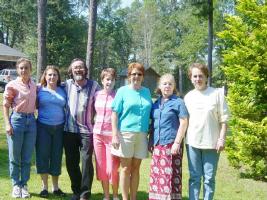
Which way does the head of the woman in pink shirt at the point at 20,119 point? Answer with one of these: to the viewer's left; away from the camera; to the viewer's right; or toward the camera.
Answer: toward the camera

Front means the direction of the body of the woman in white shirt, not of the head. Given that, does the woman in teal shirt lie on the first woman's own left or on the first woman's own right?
on the first woman's own right

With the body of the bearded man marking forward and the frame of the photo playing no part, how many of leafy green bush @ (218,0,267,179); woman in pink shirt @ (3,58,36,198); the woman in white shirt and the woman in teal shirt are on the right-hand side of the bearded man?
1

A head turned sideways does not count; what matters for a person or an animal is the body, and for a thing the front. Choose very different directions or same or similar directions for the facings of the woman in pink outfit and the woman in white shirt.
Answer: same or similar directions

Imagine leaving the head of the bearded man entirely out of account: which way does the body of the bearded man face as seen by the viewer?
toward the camera

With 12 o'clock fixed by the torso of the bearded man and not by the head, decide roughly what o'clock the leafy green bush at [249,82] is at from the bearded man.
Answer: The leafy green bush is roughly at 8 o'clock from the bearded man.

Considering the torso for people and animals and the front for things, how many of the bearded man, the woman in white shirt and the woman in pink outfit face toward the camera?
3

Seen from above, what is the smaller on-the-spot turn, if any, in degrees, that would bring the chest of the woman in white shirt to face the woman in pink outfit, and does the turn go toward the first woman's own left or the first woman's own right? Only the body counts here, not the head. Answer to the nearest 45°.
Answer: approximately 90° to the first woman's own right

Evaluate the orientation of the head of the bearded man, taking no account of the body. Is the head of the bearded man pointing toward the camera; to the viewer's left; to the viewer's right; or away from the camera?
toward the camera

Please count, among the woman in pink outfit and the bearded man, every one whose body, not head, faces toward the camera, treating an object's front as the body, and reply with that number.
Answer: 2

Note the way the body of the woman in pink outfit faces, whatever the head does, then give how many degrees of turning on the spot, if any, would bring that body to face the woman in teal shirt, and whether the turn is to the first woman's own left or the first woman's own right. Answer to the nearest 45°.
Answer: approximately 45° to the first woman's own left

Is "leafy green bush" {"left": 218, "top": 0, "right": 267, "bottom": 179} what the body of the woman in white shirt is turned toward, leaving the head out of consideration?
no

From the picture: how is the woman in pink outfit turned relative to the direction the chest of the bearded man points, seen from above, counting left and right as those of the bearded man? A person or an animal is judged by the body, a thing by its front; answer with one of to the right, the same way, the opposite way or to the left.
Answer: the same way

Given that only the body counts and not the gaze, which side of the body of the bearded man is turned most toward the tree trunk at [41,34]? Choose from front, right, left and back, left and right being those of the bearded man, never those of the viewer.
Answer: back

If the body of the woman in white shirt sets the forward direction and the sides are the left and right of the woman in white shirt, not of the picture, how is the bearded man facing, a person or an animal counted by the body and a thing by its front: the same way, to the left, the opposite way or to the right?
the same way

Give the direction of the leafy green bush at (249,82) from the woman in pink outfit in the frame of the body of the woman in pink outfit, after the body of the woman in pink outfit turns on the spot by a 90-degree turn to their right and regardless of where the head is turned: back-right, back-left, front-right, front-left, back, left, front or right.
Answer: back-right

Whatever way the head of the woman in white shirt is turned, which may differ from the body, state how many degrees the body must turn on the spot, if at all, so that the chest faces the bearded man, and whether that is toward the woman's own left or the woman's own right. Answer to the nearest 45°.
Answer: approximately 90° to the woman's own right

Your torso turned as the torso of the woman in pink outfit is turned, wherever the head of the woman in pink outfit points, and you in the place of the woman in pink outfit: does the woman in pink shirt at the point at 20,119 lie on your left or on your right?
on your right

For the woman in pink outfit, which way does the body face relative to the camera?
toward the camera
